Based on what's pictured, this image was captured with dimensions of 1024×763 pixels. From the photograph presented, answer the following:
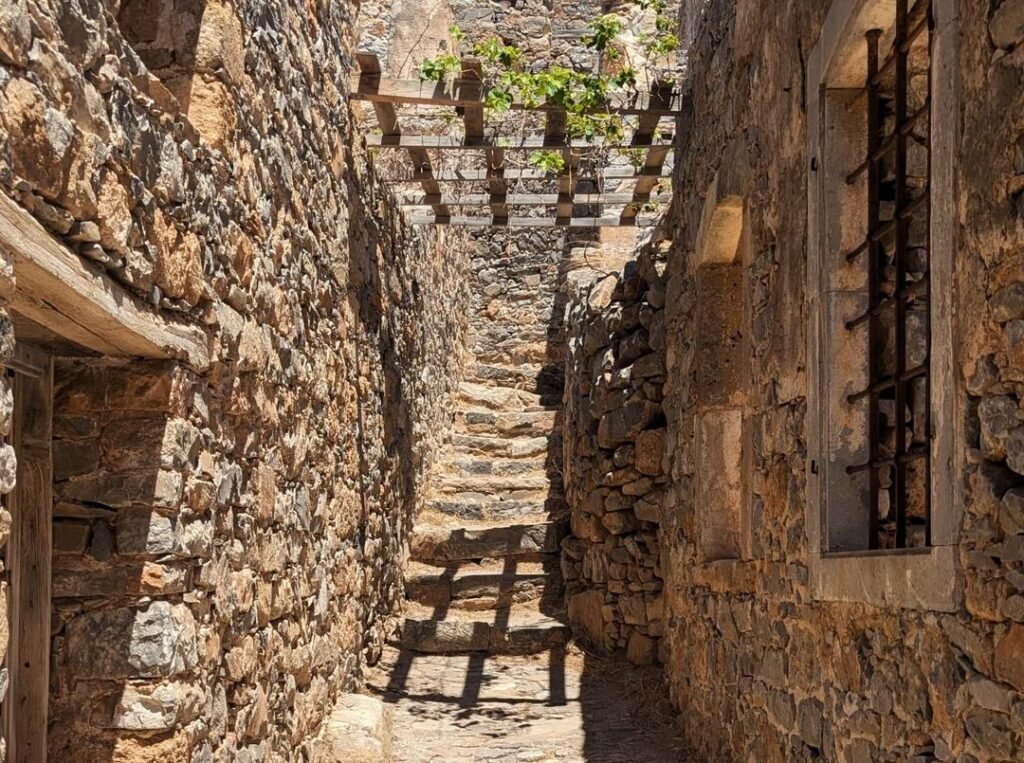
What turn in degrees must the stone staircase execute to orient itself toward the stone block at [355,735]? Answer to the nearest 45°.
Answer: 0° — it already faces it

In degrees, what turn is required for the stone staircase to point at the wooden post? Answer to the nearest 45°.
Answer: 0° — it already faces it

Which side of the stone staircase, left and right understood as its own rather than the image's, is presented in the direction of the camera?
front
